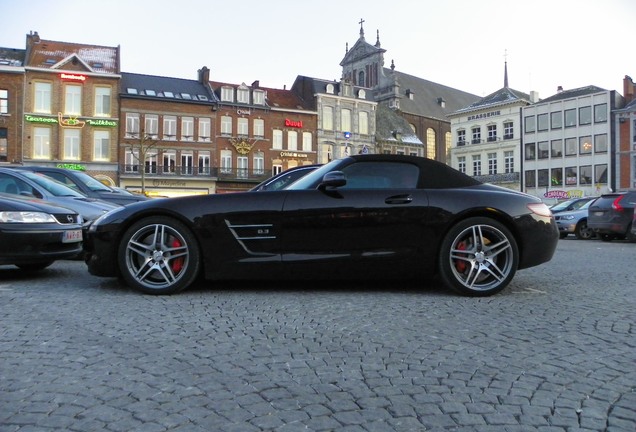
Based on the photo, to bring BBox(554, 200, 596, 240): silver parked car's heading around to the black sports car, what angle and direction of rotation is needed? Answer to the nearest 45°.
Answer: approximately 45° to its left

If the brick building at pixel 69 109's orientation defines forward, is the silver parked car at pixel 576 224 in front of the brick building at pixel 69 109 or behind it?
in front

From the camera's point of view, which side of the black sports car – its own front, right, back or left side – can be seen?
left

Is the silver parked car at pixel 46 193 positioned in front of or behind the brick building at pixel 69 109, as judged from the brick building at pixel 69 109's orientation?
in front

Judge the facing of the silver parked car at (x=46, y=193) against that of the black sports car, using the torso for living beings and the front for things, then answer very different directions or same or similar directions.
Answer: very different directions

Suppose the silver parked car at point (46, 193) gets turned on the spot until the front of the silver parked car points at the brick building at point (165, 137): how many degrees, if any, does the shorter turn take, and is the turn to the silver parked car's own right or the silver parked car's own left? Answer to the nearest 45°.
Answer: approximately 135° to the silver parked car's own left

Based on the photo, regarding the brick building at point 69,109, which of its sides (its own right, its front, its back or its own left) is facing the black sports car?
front

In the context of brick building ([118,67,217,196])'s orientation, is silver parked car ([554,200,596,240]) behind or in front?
in front

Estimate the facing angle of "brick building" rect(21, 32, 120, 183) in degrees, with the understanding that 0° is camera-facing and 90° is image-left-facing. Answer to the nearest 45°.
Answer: approximately 0°

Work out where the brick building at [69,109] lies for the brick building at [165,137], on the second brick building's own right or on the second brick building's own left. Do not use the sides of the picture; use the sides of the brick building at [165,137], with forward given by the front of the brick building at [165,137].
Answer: on the second brick building's own right

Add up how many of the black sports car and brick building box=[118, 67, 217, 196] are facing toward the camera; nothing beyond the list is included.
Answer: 1
